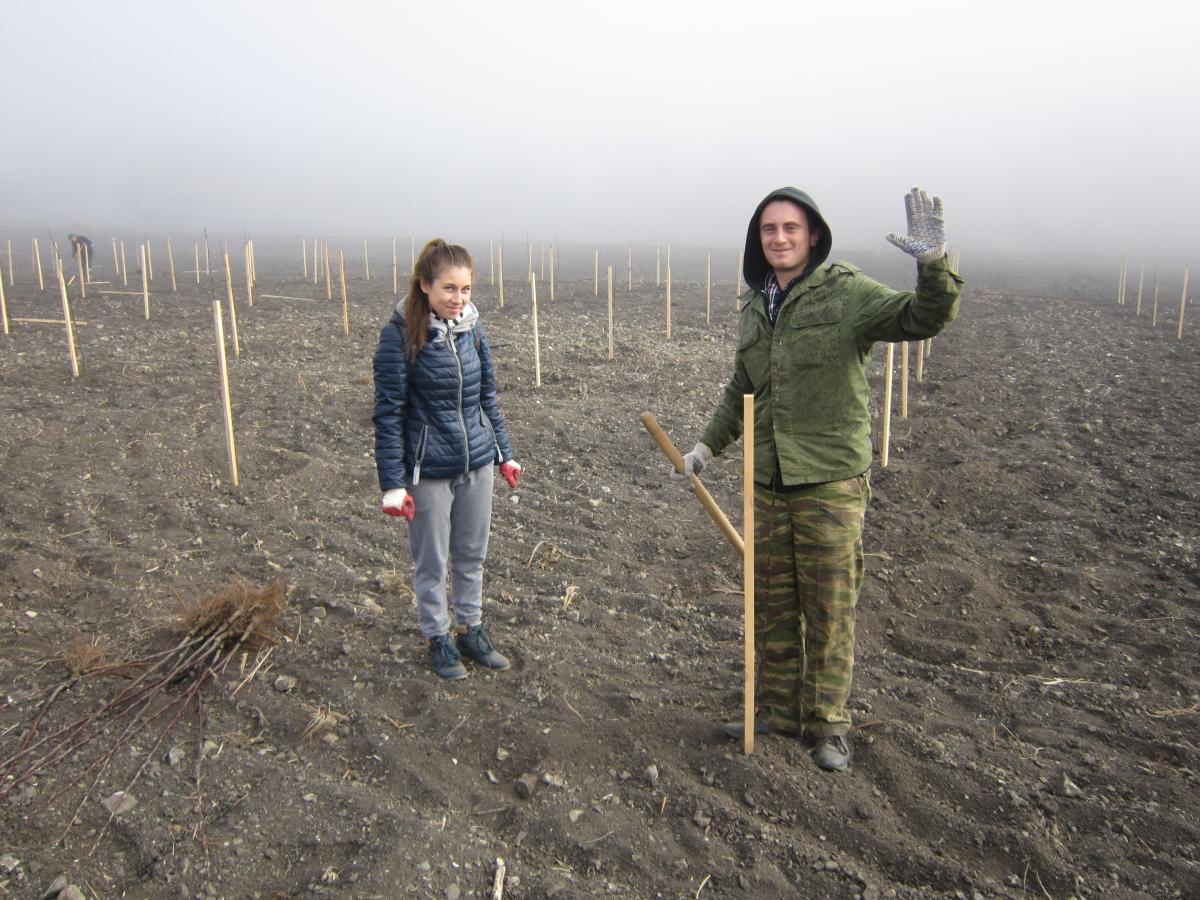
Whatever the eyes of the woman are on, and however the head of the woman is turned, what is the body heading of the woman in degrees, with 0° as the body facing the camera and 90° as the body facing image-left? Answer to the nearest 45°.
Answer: approximately 315°

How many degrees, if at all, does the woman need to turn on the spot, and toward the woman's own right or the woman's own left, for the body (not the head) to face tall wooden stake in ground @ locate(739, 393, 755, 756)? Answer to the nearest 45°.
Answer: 0° — they already face it

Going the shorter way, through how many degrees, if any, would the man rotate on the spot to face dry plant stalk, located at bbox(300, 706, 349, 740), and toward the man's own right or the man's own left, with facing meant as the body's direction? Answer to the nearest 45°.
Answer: approximately 45° to the man's own right

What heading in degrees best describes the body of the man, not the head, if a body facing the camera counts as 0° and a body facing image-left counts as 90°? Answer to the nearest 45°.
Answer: approximately 45°
